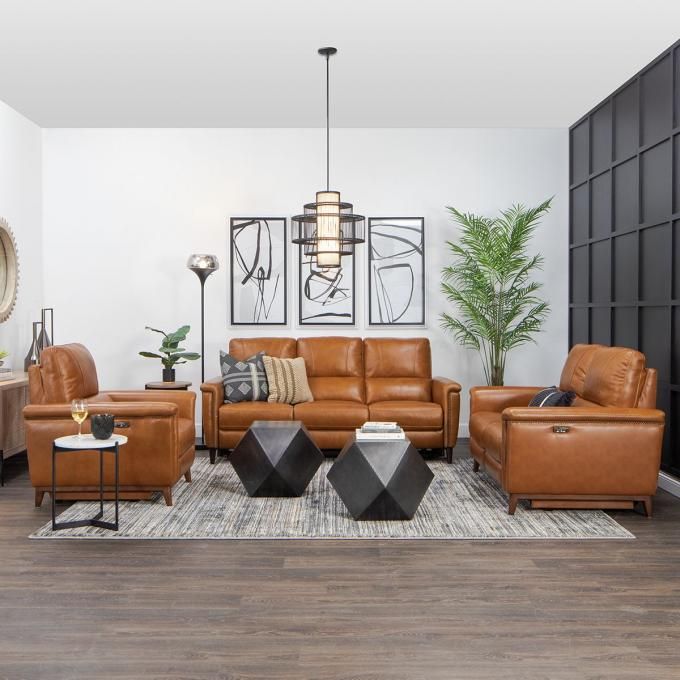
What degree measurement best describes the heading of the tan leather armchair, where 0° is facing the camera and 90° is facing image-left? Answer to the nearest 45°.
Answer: approximately 270°

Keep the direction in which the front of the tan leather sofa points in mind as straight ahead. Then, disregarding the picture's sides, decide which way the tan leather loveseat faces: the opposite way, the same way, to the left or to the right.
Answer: to the right

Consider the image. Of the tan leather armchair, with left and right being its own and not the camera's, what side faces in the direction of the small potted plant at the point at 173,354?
left

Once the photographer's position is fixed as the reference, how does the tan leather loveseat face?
facing to the left of the viewer

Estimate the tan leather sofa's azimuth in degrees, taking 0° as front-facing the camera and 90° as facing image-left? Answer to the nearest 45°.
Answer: approximately 0°

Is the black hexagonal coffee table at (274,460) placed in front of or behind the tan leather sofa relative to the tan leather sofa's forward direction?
in front

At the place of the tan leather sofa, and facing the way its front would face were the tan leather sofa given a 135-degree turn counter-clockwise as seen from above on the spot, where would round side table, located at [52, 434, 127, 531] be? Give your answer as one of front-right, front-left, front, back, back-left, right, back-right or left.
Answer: back

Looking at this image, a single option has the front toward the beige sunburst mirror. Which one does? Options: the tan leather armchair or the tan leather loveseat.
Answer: the tan leather loveseat

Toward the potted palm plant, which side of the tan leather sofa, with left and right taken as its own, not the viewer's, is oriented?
left

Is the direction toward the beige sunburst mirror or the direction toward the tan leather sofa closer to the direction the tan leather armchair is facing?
the tan leather sofa

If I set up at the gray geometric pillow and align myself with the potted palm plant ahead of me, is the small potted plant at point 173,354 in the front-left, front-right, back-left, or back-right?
back-left

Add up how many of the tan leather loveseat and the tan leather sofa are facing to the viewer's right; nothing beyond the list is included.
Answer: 0
